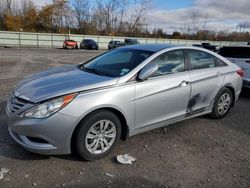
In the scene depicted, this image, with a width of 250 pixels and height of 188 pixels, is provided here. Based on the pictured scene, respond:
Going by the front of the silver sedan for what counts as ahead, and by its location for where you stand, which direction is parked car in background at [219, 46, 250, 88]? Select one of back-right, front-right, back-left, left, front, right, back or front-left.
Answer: back

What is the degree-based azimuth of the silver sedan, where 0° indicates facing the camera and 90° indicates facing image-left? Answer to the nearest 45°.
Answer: approximately 45°
